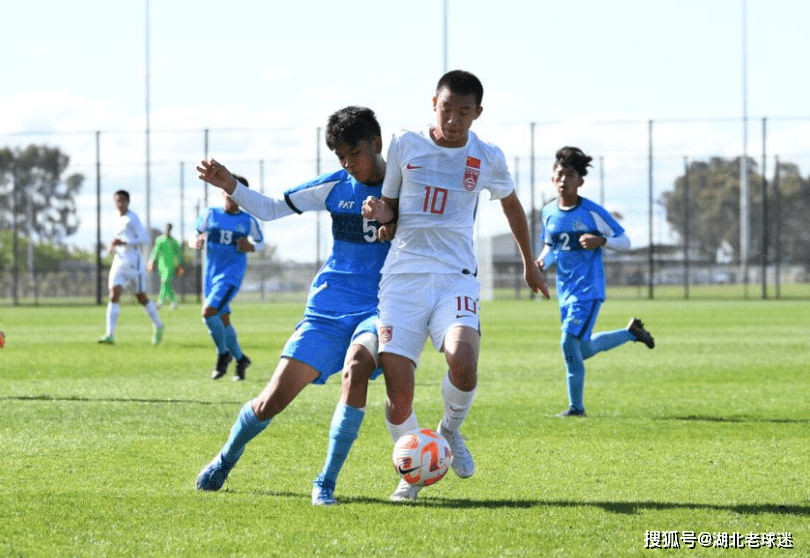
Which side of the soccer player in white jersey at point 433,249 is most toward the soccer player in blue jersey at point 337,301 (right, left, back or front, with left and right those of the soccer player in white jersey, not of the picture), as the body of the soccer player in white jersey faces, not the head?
right

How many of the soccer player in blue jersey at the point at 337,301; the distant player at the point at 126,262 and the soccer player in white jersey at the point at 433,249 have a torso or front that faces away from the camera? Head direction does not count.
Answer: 0

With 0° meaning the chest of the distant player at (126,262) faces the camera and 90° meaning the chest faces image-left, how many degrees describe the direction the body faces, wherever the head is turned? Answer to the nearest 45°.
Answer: approximately 45°

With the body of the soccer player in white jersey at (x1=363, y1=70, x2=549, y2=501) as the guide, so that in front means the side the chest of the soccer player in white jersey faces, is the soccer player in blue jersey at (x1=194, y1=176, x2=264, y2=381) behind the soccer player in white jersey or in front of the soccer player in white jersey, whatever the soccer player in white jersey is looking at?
behind

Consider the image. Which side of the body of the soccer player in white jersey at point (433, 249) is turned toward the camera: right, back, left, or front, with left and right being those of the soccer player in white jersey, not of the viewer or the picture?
front

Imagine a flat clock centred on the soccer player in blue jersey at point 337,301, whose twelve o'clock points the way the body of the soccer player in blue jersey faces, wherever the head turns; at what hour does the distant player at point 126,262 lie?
The distant player is roughly at 7 o'clock from the soccer player in blue jersey.

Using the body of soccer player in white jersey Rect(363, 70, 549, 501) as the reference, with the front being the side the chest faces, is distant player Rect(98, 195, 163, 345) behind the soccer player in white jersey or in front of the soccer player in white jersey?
behind

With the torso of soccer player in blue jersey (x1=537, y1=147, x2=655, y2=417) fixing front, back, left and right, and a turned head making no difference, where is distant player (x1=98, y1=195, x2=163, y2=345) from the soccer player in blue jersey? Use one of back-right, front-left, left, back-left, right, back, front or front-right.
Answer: right

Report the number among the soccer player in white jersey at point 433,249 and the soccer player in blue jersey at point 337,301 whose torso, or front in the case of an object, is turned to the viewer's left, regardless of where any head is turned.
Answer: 0

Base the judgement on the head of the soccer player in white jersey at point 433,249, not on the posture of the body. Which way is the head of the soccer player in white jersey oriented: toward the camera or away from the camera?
toward the camera

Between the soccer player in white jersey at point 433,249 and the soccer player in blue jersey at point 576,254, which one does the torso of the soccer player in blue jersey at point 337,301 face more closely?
the soccer player in white jersey

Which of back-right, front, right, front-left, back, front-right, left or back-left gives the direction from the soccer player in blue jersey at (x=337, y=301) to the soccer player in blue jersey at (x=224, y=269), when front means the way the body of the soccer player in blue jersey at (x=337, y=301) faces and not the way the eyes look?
back-left

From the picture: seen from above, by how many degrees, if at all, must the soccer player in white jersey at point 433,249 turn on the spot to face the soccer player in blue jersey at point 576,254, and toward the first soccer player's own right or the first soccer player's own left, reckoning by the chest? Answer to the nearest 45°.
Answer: approximately 180°
